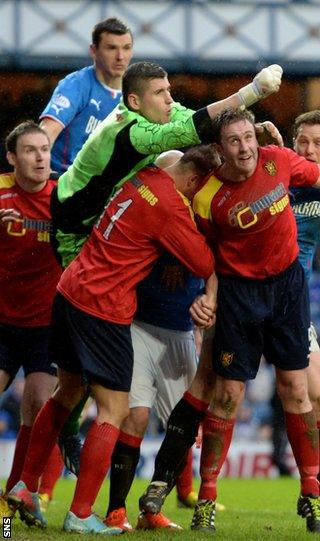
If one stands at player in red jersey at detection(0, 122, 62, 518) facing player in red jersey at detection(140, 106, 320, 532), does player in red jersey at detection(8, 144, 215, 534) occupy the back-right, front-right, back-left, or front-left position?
front-right

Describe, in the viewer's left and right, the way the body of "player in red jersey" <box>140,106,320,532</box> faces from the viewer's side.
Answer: facing the viewer

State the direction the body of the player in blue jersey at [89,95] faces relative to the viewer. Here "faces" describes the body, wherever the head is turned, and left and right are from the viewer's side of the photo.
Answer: facing the viewer and to the right of the viewer

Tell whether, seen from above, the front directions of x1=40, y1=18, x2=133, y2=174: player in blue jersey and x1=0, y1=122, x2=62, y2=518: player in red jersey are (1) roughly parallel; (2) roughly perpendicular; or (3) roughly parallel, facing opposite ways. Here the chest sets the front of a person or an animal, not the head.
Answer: roughly parallel

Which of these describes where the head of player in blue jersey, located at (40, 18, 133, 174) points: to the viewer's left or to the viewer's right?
to the viewer's right

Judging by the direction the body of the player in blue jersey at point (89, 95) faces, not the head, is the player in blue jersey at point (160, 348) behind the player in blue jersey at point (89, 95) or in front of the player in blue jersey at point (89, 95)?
in front

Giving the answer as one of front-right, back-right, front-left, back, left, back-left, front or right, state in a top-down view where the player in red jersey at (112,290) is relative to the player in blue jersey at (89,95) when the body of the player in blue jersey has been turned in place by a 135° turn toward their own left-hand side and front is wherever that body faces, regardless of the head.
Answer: back
